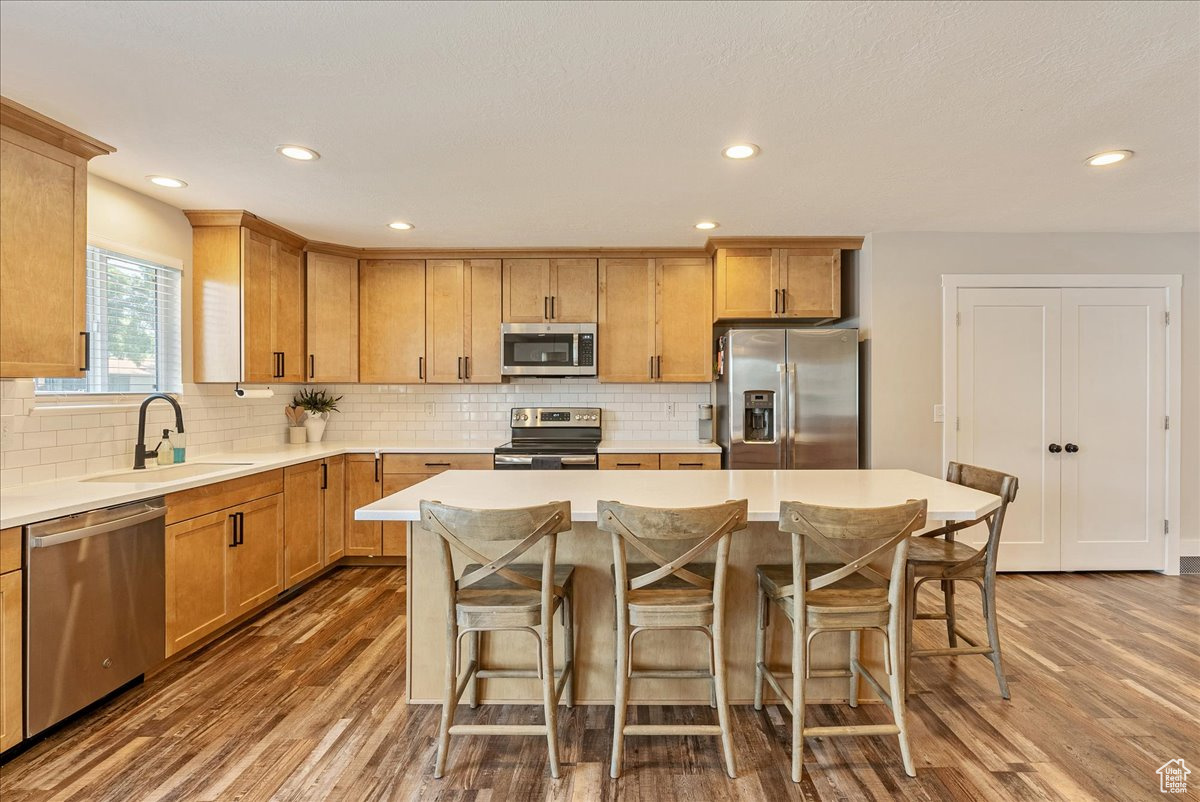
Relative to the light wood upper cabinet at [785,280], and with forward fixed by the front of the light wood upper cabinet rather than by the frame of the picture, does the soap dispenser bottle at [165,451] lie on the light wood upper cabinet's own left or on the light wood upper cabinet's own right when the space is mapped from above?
on the light wood upper cabinet's own right

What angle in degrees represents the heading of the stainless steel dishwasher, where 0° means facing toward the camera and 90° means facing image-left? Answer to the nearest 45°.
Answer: approximately 315°

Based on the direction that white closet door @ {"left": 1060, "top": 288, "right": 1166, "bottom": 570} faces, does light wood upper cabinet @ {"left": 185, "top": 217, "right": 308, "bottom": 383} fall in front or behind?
in front

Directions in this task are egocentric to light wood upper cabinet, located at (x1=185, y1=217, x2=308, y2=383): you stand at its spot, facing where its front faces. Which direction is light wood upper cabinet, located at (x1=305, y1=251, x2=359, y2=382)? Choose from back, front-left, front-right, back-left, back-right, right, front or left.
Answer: left

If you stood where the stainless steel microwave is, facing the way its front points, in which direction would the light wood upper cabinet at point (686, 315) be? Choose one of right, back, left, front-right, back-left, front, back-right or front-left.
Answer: left

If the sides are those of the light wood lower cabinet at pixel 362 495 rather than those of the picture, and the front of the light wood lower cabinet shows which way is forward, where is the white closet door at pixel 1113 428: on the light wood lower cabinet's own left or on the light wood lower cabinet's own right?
on the light wood lower cabinet's own left

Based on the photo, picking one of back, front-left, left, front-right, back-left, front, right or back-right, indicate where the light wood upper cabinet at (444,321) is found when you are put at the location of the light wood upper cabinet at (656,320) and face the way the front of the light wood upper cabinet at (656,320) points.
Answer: right

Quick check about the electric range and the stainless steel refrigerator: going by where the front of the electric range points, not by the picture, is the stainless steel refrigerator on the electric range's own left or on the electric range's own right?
on the electric range's own left

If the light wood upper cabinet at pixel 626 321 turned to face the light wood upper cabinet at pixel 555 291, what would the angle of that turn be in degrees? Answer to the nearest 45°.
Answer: approximately 90° to its right

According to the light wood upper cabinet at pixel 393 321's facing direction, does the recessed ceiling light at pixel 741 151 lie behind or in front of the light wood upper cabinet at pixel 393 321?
in front

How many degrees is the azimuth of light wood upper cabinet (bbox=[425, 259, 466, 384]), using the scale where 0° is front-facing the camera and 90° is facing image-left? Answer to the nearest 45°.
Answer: approximately 0°

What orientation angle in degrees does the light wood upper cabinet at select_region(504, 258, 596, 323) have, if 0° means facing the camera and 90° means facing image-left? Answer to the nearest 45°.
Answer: approximately 0°
